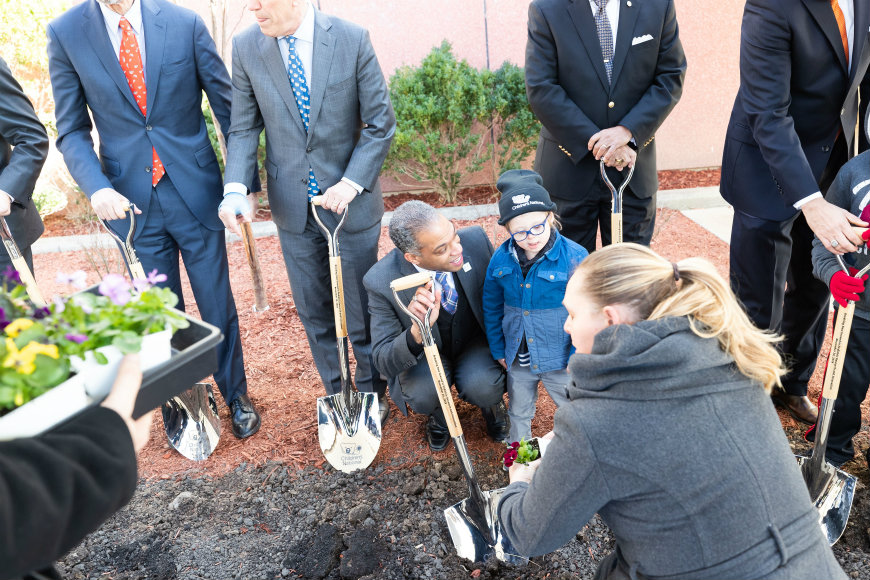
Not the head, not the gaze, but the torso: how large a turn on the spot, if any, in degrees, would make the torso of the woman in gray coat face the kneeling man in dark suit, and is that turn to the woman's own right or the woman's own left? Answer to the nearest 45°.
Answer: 0° — they already face them

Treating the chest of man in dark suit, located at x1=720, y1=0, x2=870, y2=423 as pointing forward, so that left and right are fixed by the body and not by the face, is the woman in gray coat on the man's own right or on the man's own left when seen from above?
on the man's own right

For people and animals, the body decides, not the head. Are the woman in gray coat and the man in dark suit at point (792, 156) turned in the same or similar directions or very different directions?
very different directions

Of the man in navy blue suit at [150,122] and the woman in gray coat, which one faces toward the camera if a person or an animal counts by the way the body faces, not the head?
the man in navy blue suit

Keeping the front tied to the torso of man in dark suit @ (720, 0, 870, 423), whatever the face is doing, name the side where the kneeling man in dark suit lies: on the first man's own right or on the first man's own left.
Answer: on the first man's own right

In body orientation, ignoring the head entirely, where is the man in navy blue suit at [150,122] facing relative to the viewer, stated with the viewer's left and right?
facing the viewer

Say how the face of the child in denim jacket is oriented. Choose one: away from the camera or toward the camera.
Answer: toward the camera

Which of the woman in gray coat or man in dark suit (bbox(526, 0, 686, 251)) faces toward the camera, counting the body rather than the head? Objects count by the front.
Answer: the man in dark suit

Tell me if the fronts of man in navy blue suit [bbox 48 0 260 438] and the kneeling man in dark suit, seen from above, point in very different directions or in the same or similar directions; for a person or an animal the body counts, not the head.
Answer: same or similar directions

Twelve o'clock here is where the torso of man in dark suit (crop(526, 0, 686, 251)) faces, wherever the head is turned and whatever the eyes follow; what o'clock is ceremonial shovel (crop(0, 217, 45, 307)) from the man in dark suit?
The ceremonial shovel is roughly at 2 o'clock from the man in dark suit.

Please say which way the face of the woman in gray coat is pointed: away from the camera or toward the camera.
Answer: away from the camera

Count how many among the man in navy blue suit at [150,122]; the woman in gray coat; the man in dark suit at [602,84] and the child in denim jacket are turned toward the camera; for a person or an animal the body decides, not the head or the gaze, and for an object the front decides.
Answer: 3

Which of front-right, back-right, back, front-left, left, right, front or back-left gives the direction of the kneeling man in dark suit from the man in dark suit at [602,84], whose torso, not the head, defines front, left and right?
front-right
